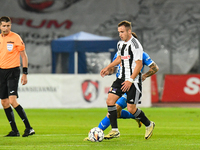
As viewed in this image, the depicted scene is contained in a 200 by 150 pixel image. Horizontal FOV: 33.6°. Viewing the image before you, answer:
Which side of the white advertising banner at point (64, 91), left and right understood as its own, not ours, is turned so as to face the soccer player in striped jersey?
front

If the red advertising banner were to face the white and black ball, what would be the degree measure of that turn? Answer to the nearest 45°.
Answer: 0° — it already faces it

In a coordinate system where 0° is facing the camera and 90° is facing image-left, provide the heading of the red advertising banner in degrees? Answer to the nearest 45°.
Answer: approximately 0°

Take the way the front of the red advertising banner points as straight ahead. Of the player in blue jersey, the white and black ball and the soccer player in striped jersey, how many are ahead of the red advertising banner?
3

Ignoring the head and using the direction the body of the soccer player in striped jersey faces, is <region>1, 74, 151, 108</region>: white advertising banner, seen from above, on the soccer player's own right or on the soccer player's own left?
on the soccer player's own right

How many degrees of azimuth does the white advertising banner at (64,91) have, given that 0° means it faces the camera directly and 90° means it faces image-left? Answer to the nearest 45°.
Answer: approximately 0°

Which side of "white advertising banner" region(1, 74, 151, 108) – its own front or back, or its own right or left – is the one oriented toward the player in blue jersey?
front

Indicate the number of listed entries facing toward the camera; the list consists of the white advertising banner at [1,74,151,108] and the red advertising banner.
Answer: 2

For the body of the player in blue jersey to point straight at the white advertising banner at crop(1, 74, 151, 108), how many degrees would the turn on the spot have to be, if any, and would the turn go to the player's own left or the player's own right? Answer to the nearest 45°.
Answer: approximately 135° to the player's own right

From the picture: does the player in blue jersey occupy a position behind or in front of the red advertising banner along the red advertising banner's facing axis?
in front
